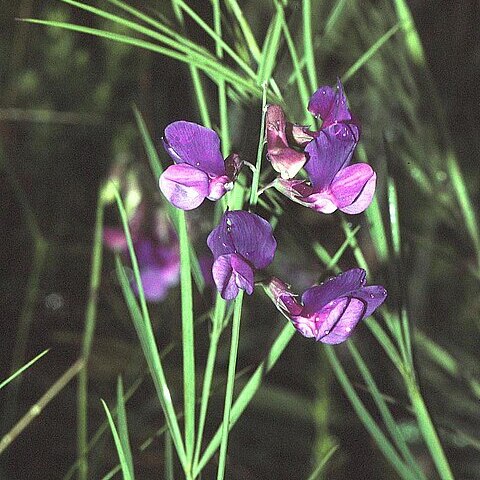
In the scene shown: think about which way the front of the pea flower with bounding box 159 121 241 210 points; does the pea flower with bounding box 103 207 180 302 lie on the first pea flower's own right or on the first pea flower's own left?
on the first pea flower's own right

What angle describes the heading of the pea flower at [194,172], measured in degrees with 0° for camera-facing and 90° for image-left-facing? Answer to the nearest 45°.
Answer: approximately 90°

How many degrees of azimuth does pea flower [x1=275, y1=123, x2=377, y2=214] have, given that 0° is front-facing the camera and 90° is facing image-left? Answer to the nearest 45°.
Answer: approximately 270°

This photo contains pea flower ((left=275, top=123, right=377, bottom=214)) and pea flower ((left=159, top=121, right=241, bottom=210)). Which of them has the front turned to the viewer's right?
pea flower ((left=275, top=123, right=377, bottom=214))

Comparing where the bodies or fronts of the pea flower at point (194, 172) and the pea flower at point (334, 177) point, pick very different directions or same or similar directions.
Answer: very different directions

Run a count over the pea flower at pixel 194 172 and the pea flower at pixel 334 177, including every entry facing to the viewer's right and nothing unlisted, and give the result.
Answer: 1
